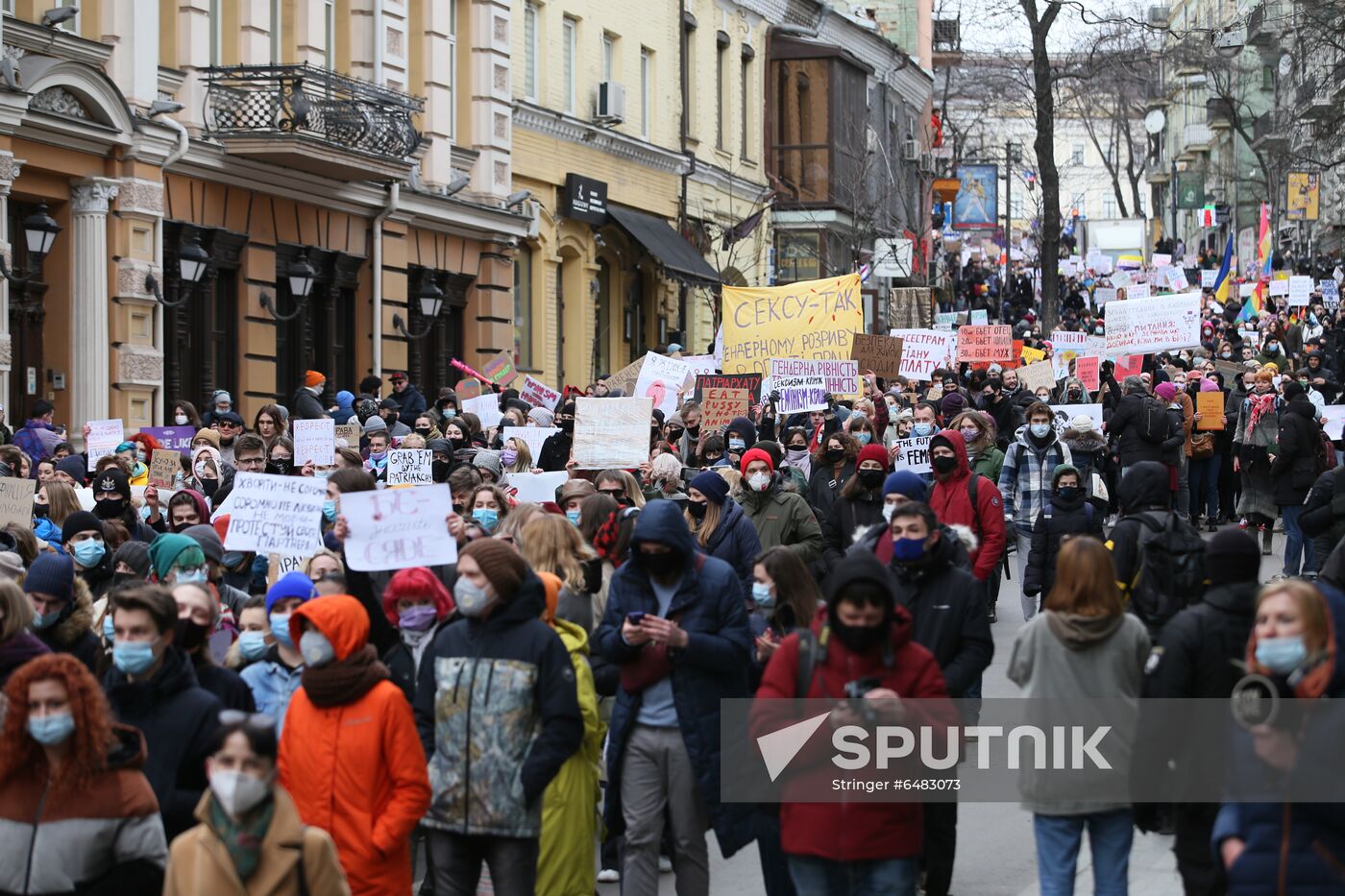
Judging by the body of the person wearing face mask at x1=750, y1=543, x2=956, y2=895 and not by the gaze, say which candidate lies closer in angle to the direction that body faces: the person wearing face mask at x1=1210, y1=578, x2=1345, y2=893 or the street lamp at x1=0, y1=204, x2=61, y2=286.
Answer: the person wearing face mask

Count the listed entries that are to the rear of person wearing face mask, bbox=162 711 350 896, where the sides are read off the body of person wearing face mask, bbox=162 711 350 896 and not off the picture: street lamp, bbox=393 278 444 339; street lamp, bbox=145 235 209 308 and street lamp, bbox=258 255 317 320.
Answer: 3

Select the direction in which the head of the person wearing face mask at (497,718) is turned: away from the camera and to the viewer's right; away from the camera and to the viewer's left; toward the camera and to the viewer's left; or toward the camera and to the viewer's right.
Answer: toward the camera and to the viewer's left

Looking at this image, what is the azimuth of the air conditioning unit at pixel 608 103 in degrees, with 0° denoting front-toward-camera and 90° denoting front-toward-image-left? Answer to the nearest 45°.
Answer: approximately 315°

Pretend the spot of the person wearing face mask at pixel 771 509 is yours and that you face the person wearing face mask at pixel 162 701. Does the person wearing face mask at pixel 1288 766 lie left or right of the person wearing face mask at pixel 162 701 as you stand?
left

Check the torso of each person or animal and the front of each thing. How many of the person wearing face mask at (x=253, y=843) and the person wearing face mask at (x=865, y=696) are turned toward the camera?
2

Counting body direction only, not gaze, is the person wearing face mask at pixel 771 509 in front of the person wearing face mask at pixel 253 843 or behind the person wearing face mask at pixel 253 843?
behind

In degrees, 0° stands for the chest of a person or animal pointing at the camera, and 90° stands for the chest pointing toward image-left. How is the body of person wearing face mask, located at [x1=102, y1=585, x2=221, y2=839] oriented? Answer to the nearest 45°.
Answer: approximately 45°
